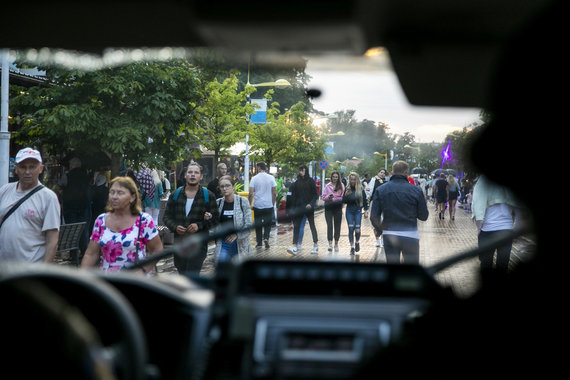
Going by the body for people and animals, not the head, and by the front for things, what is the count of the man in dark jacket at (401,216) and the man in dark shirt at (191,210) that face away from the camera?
1

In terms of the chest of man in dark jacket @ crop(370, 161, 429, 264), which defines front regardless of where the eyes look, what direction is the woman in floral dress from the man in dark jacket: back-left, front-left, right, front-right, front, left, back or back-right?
back-left

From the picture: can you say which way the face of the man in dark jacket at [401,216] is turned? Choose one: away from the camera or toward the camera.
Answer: away from the camera

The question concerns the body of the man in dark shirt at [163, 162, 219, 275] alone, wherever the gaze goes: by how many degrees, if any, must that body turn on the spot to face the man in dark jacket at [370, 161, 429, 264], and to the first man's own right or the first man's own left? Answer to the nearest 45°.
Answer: approximately 90° to the first man's own left

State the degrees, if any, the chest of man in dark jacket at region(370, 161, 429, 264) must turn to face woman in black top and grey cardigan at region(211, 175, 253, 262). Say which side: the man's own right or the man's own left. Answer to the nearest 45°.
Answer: approximately 90° to the man's own left

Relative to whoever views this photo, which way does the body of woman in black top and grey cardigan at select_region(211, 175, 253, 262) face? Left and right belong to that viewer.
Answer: facing the viewer and to the left of the viewer

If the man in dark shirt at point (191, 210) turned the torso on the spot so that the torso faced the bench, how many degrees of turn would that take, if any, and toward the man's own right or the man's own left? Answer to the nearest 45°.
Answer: approximately 135° to the man's own right

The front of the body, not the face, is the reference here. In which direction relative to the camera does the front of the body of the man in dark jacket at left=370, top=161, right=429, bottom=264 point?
away from the camera

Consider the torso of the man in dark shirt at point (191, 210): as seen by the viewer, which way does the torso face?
toward the camera

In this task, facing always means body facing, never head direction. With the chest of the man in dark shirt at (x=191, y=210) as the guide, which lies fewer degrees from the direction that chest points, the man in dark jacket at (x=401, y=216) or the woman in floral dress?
the woman in floral dress

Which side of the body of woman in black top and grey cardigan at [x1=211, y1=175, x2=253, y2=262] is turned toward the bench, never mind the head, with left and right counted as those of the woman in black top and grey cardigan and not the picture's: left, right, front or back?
right
